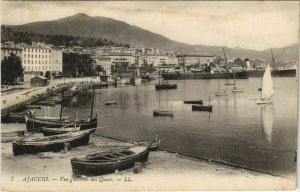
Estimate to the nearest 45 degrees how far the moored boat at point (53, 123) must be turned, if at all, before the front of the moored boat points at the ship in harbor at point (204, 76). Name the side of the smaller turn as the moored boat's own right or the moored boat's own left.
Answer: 0° — it already faces it

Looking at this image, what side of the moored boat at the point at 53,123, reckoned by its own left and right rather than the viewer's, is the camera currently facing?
right

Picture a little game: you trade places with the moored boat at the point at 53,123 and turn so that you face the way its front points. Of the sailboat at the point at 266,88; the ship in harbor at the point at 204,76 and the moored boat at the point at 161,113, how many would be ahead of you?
3

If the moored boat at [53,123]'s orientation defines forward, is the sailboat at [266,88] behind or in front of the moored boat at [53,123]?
in front

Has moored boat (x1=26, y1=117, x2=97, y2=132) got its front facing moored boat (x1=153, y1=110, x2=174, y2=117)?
yes
